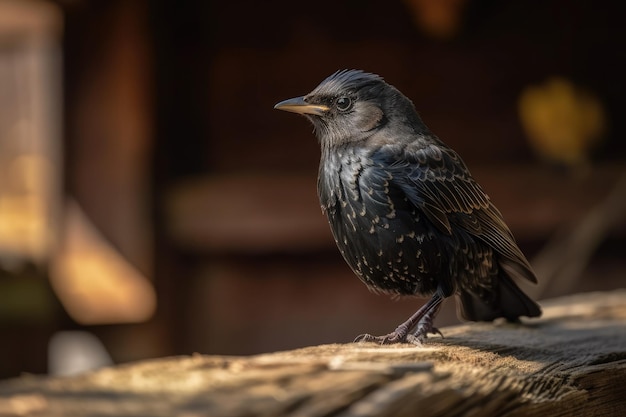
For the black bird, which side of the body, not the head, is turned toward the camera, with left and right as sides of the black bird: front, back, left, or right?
left
